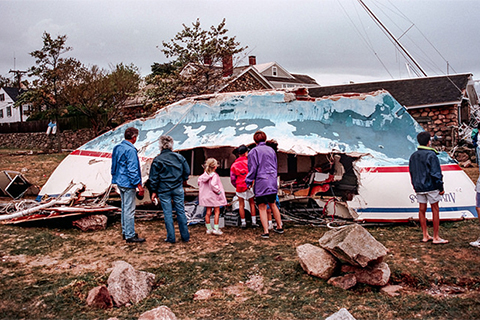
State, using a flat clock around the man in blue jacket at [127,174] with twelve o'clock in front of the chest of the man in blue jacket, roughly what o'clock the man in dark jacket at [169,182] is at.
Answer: The man in dark jacket is roughly at 2 o'clock from the man in blue jacket.

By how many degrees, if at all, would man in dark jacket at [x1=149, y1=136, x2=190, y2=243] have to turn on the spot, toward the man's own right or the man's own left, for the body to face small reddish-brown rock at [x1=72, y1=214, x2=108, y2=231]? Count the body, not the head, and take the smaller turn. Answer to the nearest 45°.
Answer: approximately 45° to the man's own left

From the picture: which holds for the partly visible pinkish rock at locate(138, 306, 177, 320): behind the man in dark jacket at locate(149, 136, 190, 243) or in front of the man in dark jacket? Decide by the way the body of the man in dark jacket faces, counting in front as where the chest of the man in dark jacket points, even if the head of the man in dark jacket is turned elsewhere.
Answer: behind

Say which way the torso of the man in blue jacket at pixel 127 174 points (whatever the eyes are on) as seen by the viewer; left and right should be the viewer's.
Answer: facing away from the viewer and to the right of the viewer

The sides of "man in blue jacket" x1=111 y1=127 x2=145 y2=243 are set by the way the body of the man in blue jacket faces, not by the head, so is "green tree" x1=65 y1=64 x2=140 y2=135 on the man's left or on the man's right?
on the man's left

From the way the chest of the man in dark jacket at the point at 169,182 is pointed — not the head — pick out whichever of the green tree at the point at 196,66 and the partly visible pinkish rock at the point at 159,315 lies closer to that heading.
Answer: the green tree

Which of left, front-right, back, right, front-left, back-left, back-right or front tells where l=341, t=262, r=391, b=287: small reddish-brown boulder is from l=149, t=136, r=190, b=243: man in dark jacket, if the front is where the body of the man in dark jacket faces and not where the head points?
back-right

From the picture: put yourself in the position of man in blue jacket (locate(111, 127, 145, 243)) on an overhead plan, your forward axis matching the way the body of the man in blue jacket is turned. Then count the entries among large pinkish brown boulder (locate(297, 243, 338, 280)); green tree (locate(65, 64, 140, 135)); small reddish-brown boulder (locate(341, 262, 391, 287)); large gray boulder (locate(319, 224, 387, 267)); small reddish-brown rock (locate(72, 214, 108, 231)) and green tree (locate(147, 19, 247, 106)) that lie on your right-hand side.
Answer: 3

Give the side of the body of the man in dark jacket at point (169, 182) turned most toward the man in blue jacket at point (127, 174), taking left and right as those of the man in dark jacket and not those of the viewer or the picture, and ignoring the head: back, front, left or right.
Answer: left

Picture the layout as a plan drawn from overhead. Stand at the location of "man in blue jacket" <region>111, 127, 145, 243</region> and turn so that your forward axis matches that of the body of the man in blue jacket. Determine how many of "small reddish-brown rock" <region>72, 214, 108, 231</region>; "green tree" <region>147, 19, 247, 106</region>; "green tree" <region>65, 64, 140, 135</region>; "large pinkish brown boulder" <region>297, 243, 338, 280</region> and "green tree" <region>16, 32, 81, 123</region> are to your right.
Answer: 1

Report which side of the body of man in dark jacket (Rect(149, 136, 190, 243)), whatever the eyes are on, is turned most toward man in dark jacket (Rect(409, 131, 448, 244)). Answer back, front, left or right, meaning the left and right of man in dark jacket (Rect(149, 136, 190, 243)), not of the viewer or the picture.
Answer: right

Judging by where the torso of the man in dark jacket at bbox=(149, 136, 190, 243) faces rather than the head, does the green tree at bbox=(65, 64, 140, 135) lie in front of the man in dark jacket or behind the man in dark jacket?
in front

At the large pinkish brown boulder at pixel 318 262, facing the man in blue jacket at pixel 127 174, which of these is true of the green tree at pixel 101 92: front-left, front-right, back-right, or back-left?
front-right

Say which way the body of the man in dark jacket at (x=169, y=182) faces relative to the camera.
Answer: away from the camera

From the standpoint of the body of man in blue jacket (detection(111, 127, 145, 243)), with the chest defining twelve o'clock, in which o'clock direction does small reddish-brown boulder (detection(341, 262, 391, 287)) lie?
The small reddish-brown boulder is roughly at 3 o'clock from the man in blue jacket.
